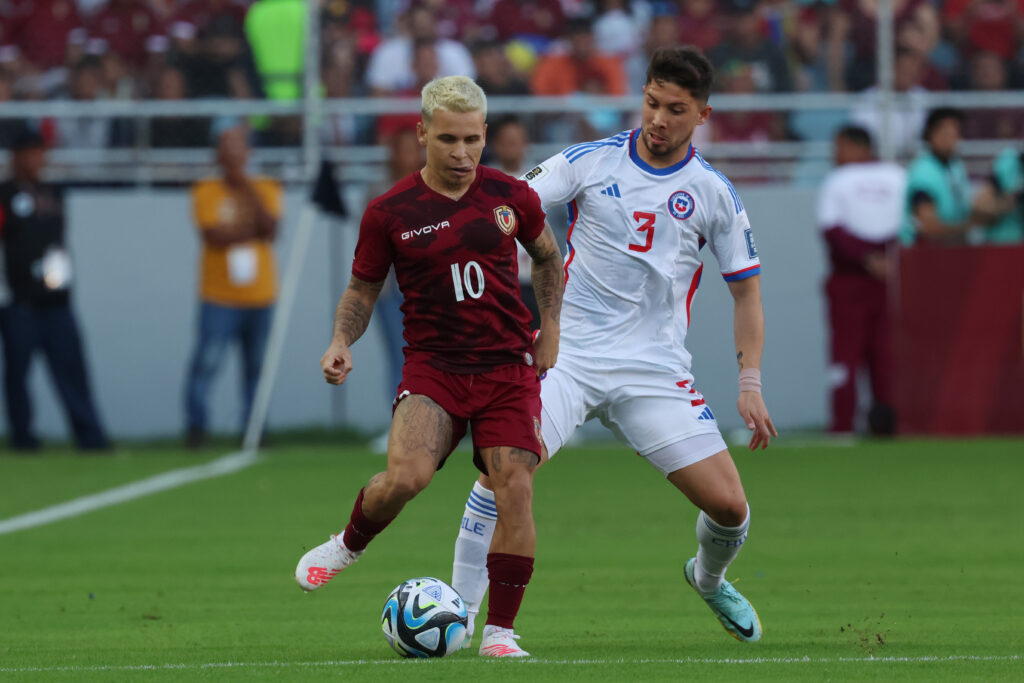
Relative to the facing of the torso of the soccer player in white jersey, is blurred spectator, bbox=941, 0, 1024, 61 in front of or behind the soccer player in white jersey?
behind

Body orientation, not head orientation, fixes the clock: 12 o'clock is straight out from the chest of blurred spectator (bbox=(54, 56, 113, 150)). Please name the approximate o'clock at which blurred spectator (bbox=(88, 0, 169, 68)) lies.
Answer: blurred spectator (bbox=(88, 0, 169, 68)) is roughly at 7 o'clock from blurred spectator (bbox=(54, 56, 113, 150)).

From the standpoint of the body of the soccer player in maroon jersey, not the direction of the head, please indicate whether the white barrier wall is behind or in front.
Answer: behind

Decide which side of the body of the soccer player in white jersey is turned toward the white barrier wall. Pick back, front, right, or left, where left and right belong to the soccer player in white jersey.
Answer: back

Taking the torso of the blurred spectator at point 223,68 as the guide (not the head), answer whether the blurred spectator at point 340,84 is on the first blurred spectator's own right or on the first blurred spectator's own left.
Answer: on the first blurred spectator's own left

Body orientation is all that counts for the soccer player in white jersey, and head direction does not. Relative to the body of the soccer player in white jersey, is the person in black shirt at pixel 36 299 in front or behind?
behind
